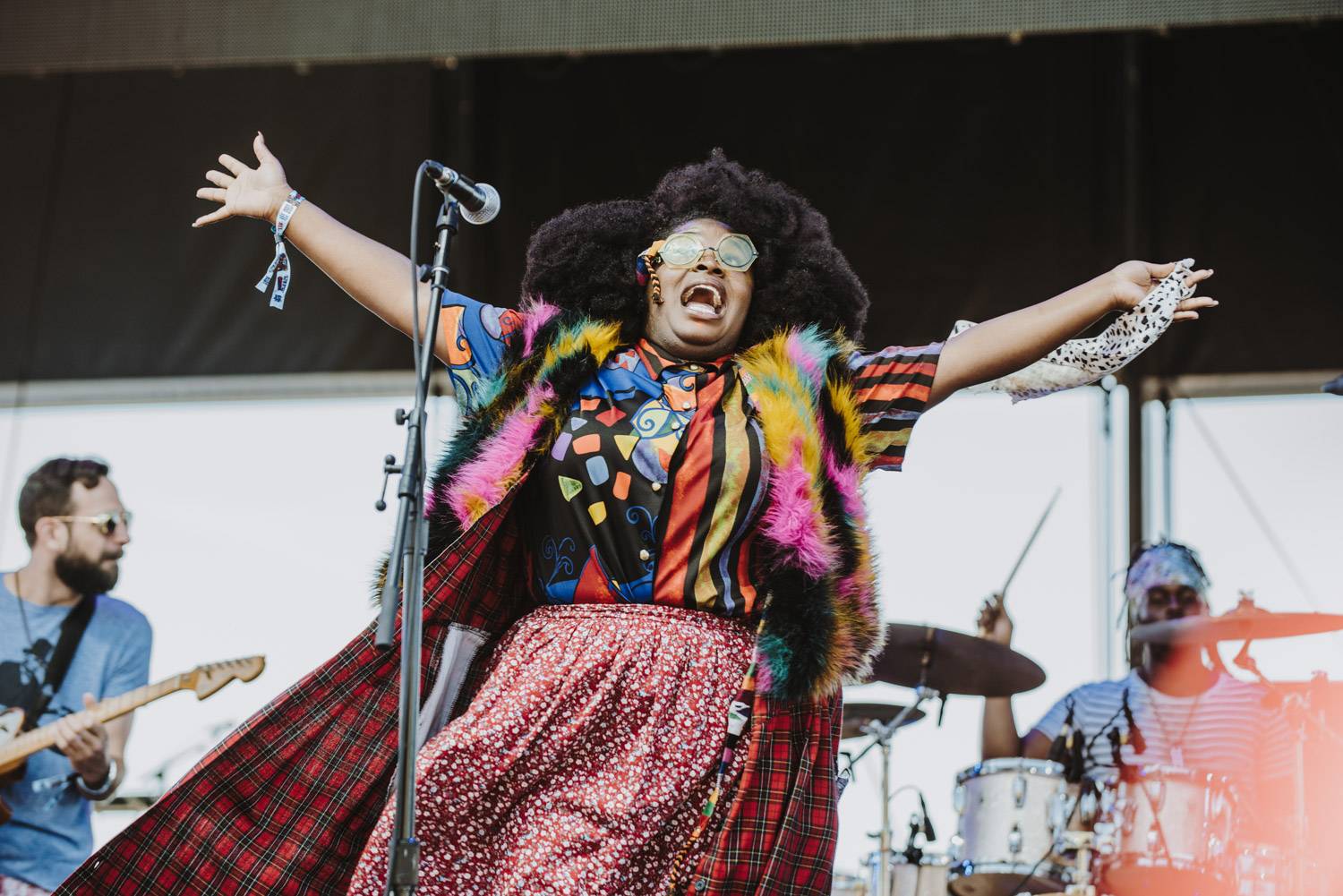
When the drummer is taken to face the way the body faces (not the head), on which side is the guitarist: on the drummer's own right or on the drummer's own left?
on the drummer's own right

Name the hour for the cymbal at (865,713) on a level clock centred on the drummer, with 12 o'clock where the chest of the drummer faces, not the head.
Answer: The cymbal is roughly at 2 o'clock from the drummer.

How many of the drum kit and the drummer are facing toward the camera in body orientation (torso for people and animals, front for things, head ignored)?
2

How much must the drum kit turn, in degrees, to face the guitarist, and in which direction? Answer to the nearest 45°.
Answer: approximately 90° to its right

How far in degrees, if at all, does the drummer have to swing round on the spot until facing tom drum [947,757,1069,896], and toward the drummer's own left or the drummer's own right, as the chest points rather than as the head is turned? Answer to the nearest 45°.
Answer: approximately 45° to the drummer's own right

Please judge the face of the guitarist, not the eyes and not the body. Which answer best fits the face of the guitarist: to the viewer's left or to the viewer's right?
to the viewer's right

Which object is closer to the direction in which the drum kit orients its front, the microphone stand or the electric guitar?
the microphone stand

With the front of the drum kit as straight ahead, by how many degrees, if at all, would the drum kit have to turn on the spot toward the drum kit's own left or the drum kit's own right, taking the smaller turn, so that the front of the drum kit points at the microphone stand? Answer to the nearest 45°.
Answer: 0° — it already faces it

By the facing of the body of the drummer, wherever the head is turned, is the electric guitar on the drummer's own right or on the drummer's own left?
on the drummer's own right

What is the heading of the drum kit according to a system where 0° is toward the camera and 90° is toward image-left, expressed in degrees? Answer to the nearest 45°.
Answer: approximately 0°

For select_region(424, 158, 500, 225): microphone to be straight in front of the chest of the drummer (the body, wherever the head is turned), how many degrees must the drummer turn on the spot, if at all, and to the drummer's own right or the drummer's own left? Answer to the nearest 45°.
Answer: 0° — they already face it

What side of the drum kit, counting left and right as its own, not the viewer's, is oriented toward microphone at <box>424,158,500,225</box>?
front
